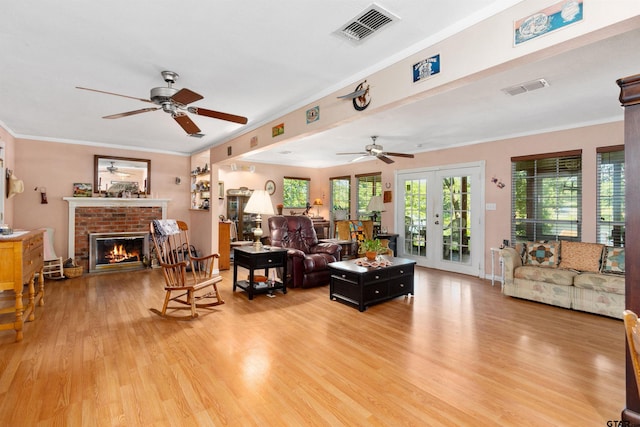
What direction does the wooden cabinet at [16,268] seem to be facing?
to the viewer's right

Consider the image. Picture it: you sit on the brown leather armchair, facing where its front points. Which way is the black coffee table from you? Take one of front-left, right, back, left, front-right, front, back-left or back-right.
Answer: front

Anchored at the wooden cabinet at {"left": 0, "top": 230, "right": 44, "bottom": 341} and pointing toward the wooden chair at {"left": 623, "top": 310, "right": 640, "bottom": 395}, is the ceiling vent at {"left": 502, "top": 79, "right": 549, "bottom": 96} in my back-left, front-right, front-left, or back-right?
front-left

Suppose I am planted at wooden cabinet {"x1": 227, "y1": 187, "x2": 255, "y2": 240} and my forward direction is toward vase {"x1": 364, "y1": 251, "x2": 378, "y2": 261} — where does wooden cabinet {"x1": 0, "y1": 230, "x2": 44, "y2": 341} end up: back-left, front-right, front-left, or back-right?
front-right

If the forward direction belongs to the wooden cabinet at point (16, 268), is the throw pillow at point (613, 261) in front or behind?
in front

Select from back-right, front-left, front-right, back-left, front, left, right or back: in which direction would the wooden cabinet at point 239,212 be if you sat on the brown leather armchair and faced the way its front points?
back

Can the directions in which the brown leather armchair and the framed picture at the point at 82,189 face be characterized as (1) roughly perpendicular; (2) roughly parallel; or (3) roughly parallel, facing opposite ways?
roughly parallel

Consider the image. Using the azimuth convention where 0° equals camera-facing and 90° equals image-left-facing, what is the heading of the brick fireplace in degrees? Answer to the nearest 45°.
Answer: approximately 0°

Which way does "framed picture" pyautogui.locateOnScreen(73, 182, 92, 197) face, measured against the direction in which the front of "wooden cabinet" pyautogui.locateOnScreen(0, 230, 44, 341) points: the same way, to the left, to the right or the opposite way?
to the right

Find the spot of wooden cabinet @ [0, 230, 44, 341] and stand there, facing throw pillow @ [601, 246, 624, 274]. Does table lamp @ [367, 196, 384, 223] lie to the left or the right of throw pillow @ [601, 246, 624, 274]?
left

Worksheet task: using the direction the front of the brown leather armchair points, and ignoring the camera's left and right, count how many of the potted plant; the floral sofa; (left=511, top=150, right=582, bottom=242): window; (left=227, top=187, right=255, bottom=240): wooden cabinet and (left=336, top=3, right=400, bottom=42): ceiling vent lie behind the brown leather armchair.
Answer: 1

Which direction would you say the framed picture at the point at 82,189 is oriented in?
toward the camera

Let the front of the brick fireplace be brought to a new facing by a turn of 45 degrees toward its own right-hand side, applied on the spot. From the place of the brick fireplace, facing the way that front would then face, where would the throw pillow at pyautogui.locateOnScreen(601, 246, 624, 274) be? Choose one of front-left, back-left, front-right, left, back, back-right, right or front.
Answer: left

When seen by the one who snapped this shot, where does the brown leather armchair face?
facing the viewer and to the right of the viewer

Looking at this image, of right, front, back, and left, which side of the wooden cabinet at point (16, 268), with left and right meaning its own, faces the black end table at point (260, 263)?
front

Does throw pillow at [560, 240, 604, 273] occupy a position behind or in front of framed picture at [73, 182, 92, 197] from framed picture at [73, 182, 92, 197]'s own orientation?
in front

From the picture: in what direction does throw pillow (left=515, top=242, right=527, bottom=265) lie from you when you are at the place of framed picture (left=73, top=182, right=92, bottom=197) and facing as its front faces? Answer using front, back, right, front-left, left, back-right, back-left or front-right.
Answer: front-left

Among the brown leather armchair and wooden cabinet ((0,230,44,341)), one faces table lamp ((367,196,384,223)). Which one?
the wooden cabinet
